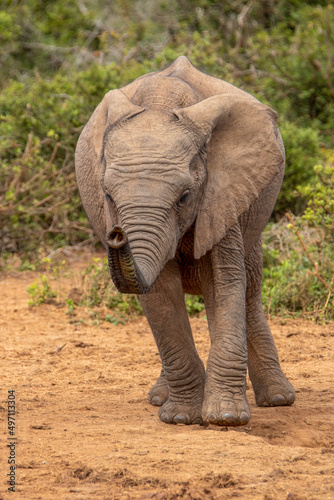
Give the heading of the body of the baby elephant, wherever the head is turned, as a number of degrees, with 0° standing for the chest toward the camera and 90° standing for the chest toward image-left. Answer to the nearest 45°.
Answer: approximately 0°

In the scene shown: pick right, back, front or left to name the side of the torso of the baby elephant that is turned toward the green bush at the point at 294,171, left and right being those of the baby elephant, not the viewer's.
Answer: back

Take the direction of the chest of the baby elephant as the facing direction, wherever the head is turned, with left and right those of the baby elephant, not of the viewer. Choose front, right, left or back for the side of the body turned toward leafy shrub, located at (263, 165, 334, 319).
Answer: back

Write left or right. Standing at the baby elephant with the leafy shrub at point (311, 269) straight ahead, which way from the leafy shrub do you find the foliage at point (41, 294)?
left

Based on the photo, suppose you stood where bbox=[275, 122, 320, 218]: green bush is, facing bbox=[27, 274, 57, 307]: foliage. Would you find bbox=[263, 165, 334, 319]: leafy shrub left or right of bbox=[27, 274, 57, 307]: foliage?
left

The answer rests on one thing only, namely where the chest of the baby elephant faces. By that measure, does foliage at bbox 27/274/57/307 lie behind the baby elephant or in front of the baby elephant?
behind

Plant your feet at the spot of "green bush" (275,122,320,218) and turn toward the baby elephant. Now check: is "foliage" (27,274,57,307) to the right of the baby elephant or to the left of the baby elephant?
right
